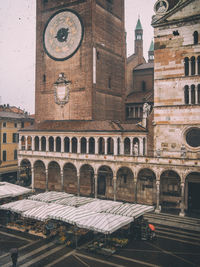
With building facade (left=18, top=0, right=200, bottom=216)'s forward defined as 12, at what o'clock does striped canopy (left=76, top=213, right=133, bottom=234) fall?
The striped canopy is roughly at 11 o'clock from the building facade.

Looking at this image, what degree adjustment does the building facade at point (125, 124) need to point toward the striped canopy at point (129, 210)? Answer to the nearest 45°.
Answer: approximately 45° to its left

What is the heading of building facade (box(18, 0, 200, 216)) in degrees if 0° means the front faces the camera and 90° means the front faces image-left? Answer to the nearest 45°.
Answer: approximately 45°

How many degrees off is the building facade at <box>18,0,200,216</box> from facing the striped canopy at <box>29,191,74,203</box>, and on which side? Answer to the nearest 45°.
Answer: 0° — it already faces it
